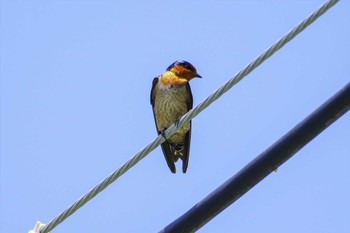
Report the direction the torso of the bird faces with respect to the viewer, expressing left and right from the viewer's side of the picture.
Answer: facing the viewer
